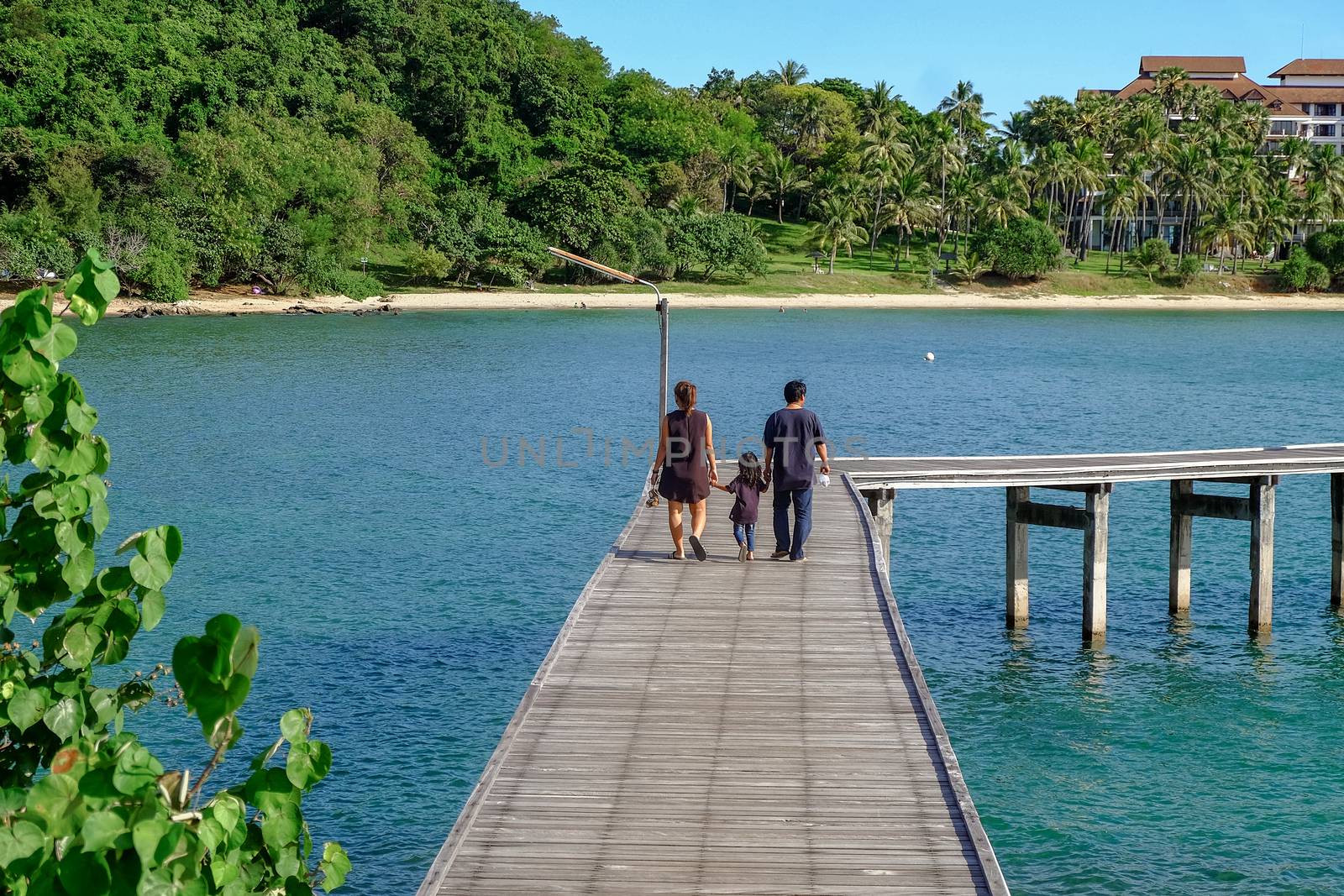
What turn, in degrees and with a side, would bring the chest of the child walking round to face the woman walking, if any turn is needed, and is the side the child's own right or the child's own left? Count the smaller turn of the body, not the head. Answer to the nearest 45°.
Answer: approximately 90° to the child's own left

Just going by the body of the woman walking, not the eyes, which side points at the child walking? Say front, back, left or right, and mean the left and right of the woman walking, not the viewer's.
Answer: right

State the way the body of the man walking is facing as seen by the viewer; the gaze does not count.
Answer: away from the camera

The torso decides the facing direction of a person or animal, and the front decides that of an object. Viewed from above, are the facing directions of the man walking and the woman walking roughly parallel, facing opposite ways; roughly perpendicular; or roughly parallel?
roughly parallel

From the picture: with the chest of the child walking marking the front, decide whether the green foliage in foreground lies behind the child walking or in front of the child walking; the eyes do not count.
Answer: behind

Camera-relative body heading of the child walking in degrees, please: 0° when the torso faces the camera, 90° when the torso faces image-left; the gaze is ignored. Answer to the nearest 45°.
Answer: approximately 180°

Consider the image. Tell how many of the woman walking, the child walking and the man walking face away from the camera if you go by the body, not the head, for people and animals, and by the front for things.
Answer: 3

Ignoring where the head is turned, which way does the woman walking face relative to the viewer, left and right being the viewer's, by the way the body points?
facing away from the viewer

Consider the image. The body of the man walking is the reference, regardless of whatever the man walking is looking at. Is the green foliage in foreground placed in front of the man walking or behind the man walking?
behind

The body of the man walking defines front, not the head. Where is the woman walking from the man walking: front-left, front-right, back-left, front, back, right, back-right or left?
left

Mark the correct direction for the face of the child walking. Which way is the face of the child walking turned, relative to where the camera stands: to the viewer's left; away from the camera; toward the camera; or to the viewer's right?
away from the camera

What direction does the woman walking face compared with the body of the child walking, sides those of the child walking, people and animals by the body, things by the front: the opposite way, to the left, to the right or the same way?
the same way

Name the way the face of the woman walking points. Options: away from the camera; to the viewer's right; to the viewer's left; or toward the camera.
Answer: away from the camera

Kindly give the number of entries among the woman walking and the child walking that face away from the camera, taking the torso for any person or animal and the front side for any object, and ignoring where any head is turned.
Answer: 2
